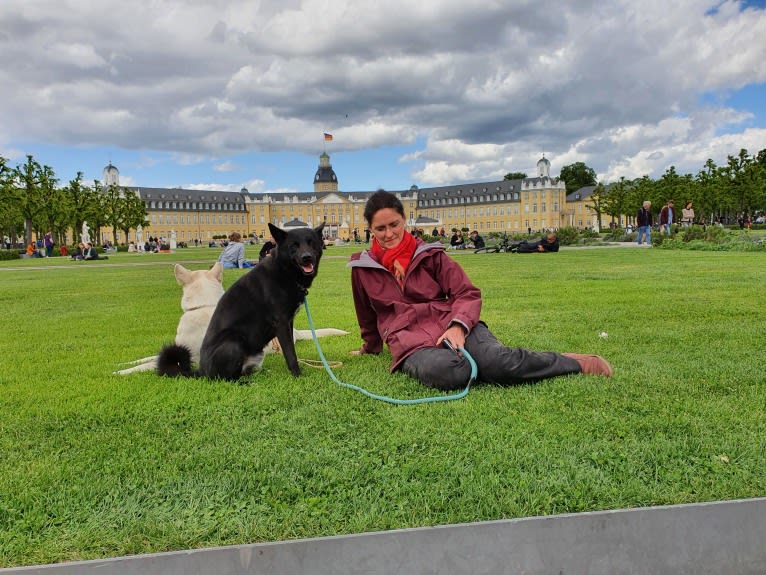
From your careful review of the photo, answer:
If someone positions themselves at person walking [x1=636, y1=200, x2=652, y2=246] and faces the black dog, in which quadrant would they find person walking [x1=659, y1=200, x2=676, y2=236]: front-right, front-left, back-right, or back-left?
back-left

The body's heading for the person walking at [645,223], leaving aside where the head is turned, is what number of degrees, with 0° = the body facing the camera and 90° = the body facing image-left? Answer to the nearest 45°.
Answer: approximately 0°

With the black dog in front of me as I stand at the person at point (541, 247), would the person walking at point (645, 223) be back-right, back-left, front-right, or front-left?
back-left

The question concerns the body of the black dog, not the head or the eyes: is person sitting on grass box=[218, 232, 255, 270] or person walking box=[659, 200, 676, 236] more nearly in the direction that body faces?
the person walking

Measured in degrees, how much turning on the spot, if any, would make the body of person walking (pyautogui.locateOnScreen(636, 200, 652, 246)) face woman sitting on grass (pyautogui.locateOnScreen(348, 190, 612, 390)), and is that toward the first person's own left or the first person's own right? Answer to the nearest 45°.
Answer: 0° — they already face them

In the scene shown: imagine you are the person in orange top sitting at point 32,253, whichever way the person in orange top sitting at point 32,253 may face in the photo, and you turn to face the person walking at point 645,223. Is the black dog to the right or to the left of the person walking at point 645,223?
right
